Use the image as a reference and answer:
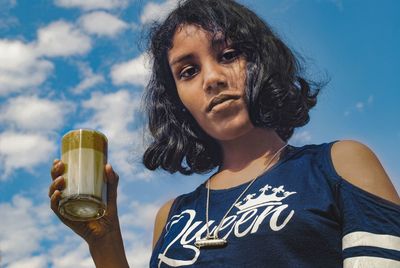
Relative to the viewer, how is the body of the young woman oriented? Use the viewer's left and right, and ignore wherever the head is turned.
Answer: facing the viewer and to the left of the viewer
